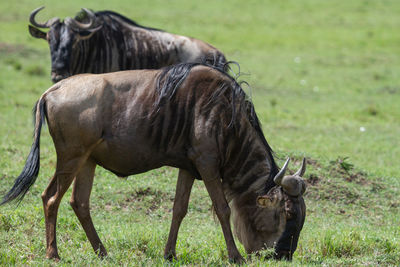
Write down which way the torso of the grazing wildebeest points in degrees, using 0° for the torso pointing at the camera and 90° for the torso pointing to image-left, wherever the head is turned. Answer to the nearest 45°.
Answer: approximately 270°

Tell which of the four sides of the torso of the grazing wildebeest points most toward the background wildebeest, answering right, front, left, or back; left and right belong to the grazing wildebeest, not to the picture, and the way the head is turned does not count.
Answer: left
